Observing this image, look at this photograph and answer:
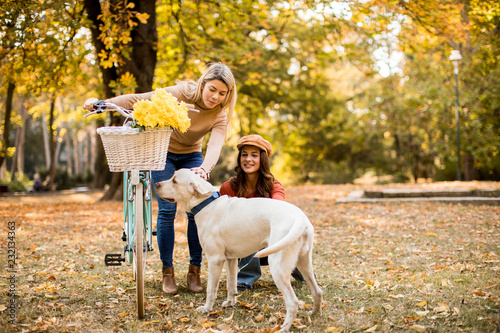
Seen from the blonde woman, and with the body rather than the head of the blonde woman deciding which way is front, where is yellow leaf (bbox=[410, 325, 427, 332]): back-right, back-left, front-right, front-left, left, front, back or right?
front-left

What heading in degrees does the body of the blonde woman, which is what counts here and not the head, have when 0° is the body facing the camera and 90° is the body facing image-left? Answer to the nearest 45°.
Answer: approximately 0°

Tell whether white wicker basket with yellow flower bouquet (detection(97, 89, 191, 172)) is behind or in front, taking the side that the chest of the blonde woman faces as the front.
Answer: in front

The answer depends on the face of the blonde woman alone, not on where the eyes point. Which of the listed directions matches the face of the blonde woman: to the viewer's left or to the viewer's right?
to the viewer's left

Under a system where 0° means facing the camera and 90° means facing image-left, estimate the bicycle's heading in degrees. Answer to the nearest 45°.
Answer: approximately 0°

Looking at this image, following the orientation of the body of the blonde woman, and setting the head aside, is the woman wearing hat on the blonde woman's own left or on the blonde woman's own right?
on the blonde woman's own left

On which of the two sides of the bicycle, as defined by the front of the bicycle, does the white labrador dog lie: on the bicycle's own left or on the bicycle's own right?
on the bicycle's own left
